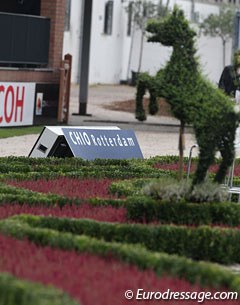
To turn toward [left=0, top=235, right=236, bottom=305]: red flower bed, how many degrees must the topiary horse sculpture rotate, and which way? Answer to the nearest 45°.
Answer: approximately 90° to its left

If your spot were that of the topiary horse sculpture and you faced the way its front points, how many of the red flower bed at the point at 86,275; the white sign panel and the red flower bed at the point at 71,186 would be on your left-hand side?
1

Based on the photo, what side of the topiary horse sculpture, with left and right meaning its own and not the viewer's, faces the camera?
left

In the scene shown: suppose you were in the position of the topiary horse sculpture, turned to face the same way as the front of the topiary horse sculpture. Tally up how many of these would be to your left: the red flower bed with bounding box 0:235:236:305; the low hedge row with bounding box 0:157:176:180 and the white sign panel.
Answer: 1

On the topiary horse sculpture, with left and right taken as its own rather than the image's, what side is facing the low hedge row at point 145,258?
left

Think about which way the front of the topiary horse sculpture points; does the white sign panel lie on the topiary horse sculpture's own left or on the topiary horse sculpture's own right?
on the topiary horse sculpture's own right

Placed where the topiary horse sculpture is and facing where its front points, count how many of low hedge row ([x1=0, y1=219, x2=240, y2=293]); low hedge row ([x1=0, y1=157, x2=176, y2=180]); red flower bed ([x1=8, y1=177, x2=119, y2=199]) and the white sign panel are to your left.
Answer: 1

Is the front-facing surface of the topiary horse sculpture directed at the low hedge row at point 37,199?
yes

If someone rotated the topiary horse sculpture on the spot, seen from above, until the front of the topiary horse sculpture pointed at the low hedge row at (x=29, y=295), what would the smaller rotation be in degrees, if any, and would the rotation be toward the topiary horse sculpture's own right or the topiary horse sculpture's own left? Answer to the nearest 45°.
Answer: approximately 90° to the topiary horse sculpture's own left

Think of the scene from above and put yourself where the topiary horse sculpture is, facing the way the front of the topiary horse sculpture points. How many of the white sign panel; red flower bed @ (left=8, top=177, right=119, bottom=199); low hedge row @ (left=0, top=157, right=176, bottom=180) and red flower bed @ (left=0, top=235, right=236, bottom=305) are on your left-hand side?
1
